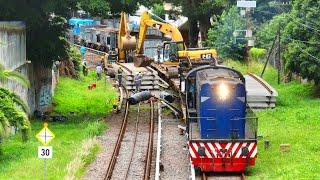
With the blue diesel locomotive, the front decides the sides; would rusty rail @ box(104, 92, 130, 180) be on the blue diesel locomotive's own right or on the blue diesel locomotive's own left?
on the blue diesel locomotive's own right

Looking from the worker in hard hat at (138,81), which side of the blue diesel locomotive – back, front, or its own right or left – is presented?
back

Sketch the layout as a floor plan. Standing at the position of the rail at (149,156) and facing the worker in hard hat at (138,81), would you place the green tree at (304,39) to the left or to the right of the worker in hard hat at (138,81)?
right

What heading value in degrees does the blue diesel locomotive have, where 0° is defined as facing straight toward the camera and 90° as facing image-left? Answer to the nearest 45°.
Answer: approximately 0°

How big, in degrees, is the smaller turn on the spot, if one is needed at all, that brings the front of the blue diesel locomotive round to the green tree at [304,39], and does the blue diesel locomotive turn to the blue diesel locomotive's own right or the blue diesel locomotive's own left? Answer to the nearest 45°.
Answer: approximately 180°

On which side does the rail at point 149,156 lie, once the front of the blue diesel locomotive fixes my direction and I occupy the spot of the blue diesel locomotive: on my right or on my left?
on my right
